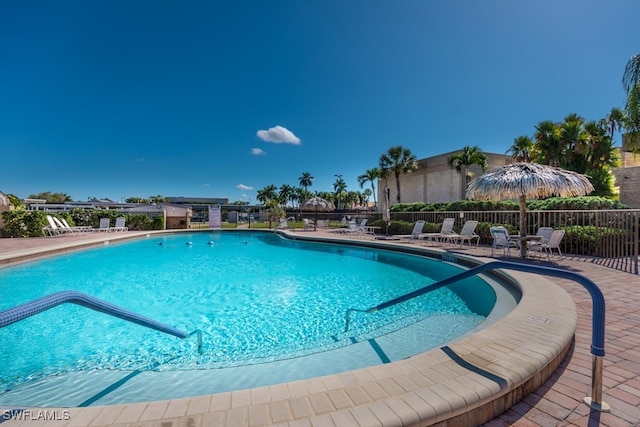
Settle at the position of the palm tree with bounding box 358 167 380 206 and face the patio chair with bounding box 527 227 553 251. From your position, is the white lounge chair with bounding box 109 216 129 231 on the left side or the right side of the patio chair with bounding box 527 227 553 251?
right

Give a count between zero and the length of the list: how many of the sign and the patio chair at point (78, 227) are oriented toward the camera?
1

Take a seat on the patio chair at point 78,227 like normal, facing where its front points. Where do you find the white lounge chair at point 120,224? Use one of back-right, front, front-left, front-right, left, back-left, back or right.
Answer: front

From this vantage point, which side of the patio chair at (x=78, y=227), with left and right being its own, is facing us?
right

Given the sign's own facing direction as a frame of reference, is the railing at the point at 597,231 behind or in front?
in front

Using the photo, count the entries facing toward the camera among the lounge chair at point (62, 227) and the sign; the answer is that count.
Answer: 1

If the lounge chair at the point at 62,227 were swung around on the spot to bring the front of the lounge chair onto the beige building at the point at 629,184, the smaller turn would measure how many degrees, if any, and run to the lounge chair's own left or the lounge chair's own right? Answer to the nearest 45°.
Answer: approximately 45° to the lounge chair's own right

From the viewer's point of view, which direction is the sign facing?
toward the camera

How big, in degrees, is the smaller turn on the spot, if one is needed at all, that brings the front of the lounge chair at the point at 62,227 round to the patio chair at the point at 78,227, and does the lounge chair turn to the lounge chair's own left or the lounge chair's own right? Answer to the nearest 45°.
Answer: approximately 45° to the lounge chair's own left

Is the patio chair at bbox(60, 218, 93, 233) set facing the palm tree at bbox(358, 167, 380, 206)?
yes

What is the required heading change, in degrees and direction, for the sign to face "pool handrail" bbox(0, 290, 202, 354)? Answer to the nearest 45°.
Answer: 0° — it already faces it

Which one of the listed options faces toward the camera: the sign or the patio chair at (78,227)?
the sign

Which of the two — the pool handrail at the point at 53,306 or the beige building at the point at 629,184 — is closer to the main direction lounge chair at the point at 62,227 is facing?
the beige building

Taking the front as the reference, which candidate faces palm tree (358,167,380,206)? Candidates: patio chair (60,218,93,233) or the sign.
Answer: the patio chair

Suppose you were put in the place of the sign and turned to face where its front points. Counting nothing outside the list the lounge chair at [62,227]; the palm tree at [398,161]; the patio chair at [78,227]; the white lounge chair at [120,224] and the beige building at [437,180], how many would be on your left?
2

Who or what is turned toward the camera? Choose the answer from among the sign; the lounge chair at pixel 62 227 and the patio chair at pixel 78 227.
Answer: the sign

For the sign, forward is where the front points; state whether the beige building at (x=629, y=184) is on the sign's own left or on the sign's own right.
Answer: on the sign's own left

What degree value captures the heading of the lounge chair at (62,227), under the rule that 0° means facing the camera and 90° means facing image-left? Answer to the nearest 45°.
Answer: approximately 270°

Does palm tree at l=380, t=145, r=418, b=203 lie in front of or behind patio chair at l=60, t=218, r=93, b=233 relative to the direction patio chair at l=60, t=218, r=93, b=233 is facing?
in front

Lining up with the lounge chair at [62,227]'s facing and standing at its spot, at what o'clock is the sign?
The sign is roughly at 12 o'clock from the lounge chair.
